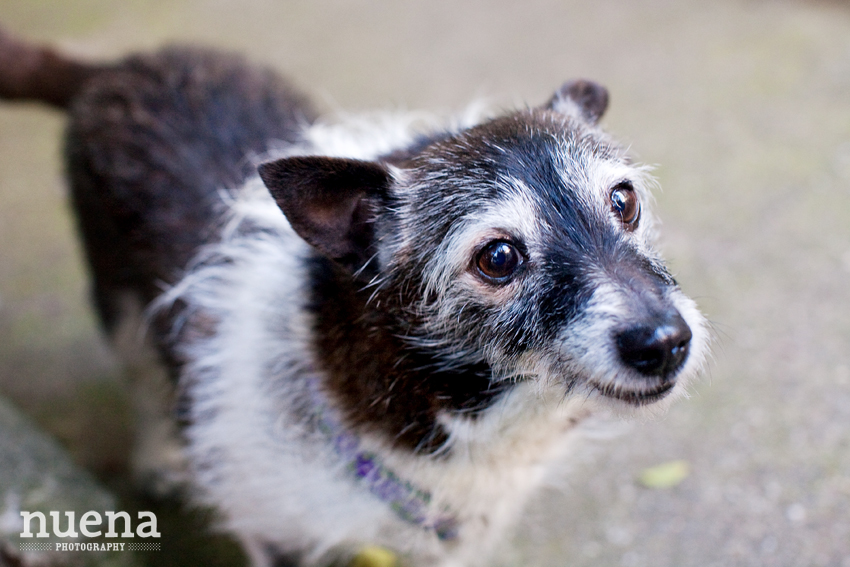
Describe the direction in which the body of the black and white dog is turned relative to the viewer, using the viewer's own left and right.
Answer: facing the viewer and to the right of the viewer
